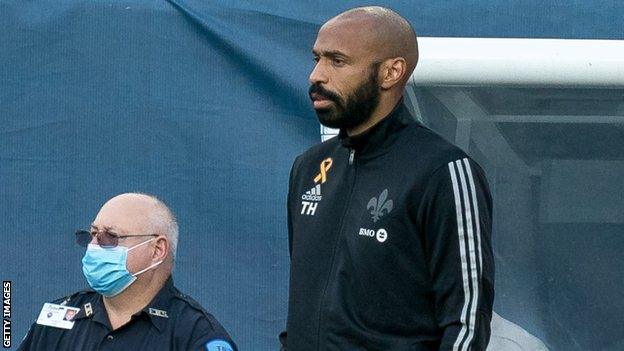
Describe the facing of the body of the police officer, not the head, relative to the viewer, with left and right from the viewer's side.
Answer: facing the viewer and to the left of the viewer

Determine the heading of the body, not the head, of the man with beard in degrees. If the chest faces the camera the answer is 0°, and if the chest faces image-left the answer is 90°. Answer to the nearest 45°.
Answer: approximately 45°

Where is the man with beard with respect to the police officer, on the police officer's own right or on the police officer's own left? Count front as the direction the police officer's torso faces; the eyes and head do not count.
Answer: on the police officer's own left

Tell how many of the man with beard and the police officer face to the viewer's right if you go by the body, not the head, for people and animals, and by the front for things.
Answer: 0

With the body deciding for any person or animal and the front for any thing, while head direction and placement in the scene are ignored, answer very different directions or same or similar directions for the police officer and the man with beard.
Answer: same or similar directions
